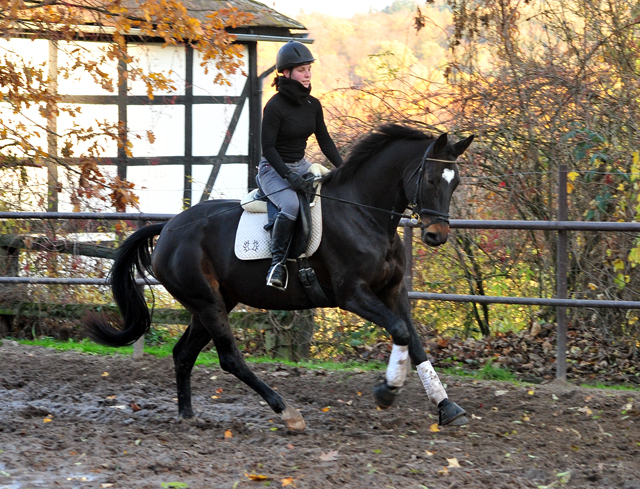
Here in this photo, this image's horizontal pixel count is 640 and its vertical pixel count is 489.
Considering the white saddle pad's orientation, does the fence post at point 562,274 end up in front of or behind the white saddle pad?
in front

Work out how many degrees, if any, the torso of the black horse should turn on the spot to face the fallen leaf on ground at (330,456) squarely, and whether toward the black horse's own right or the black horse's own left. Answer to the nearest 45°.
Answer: approximately 90° to the black horse's own right

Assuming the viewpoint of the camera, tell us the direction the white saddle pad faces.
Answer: facing to the right of the viewer

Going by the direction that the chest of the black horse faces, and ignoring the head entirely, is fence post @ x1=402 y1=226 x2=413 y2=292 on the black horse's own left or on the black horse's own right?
on the black horse's own left

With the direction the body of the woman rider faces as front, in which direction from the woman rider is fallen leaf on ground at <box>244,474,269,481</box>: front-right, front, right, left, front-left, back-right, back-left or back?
front-right

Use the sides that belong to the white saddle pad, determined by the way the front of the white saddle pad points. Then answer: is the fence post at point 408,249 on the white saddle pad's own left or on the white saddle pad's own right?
on the white saddle pad's own left

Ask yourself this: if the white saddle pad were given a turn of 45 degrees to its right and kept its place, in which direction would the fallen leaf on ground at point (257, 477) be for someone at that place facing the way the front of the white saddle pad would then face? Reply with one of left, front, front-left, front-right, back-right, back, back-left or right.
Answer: front-right

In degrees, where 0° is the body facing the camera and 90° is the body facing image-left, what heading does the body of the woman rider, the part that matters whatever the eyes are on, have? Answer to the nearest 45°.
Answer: approximately 315°

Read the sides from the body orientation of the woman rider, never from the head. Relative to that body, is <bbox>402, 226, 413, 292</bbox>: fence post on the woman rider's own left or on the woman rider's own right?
on the woman rider's own left

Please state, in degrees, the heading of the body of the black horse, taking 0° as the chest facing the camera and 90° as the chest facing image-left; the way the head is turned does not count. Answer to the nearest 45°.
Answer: approximately 270°
